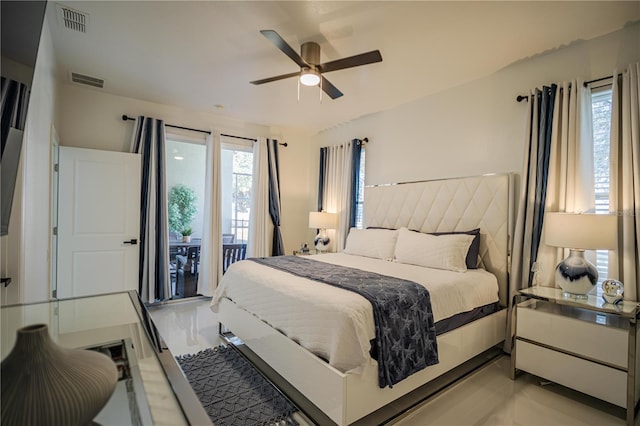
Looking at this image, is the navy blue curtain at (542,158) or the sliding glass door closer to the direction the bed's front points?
the sliding glass door

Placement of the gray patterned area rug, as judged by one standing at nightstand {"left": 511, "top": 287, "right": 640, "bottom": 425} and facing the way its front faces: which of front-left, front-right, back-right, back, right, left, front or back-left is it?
front

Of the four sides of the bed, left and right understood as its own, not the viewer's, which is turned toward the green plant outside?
right

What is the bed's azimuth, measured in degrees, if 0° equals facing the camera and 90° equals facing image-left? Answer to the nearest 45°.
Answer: approximately 45°

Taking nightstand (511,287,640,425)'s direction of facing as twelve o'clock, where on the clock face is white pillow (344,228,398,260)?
The white pillow is roughly at 2 o'clock from the nightstand.

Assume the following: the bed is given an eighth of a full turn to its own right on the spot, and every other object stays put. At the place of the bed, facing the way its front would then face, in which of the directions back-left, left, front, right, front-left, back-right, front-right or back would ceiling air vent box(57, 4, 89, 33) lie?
front

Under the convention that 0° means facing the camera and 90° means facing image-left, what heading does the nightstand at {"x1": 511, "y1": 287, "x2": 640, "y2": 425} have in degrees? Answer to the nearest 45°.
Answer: approximately 45°

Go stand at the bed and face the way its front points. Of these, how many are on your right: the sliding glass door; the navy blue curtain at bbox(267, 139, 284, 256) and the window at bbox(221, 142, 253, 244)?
3

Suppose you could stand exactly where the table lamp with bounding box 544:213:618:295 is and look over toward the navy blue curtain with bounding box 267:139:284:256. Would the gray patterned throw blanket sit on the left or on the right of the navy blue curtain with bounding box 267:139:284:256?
left

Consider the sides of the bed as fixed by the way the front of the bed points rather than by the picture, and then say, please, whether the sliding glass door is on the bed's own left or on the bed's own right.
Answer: on the bed's own right
